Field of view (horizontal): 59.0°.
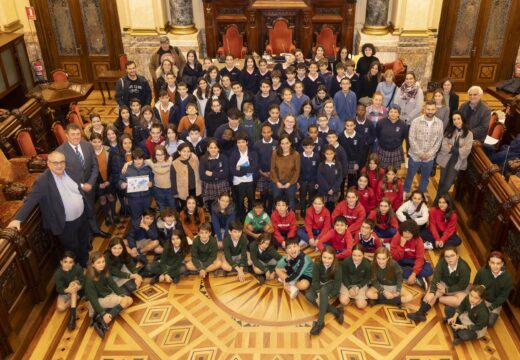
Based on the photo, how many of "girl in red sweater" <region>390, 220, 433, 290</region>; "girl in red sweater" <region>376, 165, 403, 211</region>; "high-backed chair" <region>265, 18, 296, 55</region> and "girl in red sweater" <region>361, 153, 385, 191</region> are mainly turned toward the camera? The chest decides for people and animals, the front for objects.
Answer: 4

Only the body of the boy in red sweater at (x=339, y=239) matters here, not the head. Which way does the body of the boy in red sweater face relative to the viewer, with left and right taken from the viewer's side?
facing the viewer

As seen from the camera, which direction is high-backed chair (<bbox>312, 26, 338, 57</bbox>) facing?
toward the camera

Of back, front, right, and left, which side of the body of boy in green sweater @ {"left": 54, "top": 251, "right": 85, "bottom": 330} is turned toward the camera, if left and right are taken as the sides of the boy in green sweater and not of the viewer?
front

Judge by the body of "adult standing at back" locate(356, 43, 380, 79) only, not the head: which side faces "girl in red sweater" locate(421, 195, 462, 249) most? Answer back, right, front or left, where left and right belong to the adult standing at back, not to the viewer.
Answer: front

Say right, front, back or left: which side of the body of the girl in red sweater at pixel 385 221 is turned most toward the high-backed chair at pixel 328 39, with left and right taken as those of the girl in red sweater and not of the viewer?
back

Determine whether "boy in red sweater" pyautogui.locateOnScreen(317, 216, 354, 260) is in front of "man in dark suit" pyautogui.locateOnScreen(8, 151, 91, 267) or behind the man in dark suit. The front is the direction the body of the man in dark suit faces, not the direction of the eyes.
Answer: in front

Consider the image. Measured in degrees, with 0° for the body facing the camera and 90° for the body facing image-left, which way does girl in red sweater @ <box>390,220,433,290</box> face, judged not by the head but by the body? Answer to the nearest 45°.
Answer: approximately 0°

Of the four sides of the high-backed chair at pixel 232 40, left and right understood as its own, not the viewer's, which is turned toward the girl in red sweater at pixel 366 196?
front

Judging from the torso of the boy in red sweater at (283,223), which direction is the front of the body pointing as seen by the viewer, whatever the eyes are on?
toward the camera
